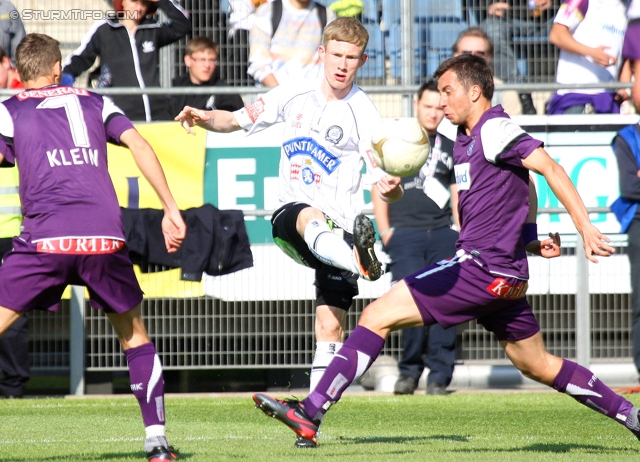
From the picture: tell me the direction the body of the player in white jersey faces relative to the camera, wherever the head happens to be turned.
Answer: toward the camera

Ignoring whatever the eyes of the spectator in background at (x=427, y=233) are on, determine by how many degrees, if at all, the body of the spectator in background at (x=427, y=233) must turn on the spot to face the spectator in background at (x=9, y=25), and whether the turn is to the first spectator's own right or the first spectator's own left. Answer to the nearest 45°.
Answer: approximately 90° to the first spectator's own right

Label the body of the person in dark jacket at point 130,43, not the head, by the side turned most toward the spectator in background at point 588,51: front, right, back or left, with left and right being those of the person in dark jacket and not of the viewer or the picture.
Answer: left

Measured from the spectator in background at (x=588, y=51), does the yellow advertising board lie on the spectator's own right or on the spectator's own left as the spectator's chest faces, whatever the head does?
on the spectator's own right

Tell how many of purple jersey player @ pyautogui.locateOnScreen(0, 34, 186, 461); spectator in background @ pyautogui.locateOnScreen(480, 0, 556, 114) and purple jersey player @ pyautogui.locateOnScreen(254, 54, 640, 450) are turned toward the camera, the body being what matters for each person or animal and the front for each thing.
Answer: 1

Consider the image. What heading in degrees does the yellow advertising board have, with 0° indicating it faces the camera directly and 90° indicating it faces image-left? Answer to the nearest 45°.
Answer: approximately 0°

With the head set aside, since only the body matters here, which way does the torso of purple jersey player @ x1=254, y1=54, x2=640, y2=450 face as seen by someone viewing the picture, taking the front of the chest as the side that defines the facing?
to the viewer's left

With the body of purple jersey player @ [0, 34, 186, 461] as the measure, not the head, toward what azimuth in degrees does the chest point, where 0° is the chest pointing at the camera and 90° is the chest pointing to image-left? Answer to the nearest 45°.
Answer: approximately 180°

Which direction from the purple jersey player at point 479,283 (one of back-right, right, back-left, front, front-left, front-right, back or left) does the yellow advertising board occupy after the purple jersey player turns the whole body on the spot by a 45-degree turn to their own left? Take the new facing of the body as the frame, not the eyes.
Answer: right

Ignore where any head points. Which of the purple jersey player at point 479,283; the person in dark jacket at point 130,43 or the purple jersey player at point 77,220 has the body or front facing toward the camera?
the person in dark jacket
